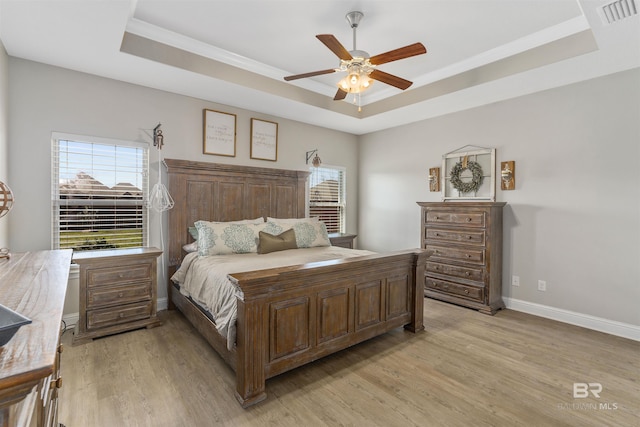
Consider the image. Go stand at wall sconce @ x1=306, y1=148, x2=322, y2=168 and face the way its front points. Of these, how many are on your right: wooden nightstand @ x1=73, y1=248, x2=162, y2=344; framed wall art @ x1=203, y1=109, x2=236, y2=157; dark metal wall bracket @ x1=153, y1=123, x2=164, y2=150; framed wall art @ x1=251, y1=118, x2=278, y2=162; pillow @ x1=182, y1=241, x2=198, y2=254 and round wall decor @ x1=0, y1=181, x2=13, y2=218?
6

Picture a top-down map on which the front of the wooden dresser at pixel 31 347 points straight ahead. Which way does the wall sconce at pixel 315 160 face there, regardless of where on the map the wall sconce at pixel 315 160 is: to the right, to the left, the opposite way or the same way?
to the right

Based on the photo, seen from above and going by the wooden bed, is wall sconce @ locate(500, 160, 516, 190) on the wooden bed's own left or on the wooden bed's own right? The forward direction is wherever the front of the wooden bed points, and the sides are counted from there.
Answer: on the wooden bed's own left

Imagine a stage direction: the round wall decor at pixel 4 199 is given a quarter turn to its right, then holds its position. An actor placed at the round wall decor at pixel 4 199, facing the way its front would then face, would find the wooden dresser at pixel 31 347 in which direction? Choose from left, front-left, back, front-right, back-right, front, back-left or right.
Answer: front

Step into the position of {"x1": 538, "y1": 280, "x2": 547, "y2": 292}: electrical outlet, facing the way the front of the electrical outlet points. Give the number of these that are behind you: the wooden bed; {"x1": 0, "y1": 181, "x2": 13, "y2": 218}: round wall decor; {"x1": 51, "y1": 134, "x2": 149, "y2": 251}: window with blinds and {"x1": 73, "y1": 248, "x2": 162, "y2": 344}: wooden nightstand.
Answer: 0

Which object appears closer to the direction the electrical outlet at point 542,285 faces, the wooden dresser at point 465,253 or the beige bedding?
the beige bedding

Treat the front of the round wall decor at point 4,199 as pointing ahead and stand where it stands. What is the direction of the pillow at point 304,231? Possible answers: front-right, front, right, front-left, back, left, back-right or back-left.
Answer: front

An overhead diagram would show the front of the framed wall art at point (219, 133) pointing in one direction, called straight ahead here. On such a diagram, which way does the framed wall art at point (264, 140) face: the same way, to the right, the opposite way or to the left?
the same way

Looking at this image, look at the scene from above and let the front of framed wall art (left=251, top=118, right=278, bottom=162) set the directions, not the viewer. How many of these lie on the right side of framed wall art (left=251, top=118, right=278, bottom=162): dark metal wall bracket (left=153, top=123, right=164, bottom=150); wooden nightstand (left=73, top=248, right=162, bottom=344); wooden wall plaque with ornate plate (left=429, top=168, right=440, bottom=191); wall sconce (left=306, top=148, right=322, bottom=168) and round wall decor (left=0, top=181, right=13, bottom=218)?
3

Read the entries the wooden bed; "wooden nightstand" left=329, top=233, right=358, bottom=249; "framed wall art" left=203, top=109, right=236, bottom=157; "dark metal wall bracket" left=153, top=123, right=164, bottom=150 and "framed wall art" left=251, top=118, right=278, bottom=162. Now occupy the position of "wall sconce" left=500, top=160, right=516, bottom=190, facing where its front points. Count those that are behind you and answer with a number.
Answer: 0

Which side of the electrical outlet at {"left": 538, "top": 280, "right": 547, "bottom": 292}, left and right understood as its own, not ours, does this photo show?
front

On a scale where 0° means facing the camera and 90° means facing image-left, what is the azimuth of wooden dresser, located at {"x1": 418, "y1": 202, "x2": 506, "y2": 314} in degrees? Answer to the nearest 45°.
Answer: approximately 45°

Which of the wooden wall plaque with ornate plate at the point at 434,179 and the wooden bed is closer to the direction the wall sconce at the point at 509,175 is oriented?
the wooden bed

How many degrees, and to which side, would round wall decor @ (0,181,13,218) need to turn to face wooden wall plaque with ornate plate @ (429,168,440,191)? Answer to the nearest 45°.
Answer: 0° — it already faces it

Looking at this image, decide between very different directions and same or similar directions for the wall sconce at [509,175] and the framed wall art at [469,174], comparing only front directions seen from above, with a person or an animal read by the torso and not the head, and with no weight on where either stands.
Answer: same or similar directions

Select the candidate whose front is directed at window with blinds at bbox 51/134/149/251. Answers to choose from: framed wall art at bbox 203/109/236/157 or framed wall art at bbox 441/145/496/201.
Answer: framed wall art at bbox 441/145/496/201

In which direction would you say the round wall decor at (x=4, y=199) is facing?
to the viewer's right

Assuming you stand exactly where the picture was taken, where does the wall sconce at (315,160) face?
facing the viewer and to the right of the viewer

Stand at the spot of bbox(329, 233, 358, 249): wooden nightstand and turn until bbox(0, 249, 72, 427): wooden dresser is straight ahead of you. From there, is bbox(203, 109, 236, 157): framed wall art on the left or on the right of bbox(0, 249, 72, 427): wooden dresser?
right

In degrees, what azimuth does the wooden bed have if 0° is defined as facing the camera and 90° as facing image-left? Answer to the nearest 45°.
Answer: approximately 315°

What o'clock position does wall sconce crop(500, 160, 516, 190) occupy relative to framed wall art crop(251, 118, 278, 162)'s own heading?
The wall sconce is roughly at 11 o'clock from the framed wall art.

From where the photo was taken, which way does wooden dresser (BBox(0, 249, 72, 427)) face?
to the viewer's right
